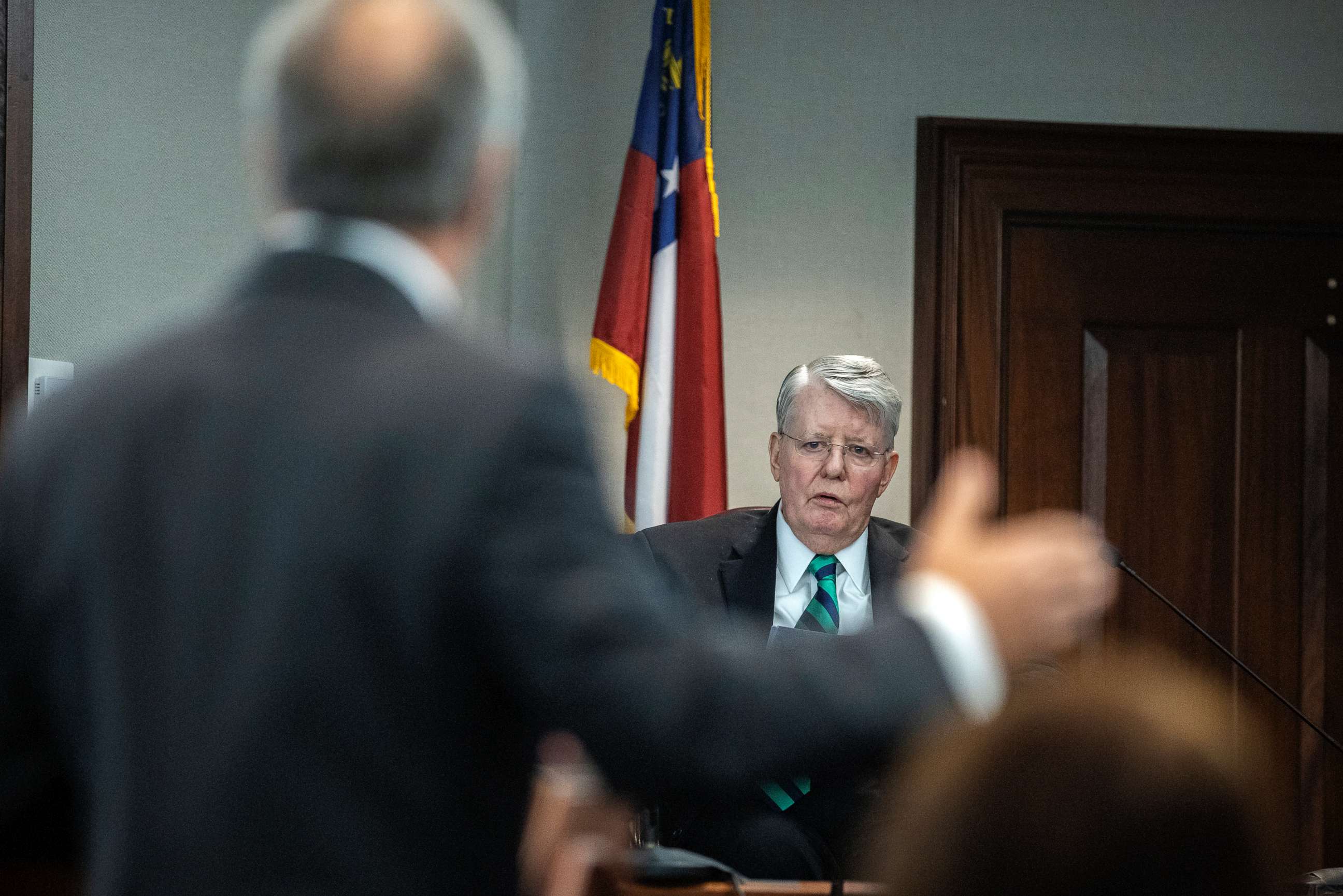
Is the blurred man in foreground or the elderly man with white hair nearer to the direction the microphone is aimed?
the elderly man with white hair

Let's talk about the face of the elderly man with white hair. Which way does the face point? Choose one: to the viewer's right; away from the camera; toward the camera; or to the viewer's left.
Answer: toward the camera

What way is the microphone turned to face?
to the viewer's left

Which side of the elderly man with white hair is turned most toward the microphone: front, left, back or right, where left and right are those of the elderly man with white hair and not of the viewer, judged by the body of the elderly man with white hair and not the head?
left

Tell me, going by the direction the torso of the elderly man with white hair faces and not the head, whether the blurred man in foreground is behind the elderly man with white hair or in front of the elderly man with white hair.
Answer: in front

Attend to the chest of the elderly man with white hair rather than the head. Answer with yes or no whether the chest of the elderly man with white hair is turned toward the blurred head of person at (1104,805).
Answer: yes

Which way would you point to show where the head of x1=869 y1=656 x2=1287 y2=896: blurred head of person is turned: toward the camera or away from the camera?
away from the camera

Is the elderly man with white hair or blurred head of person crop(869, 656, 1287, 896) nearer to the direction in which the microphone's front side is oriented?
the elderly man with white hair

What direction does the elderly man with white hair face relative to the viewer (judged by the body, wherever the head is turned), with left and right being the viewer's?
facing the viewer

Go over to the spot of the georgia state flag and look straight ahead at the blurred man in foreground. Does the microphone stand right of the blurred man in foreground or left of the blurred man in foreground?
left

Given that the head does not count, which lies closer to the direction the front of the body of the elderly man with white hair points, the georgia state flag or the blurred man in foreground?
the blurred man in foreground

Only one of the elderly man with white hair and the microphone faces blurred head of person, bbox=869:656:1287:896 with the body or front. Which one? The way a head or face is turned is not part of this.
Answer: the elderly man with white hair

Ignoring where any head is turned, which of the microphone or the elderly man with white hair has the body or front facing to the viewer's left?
the microphone

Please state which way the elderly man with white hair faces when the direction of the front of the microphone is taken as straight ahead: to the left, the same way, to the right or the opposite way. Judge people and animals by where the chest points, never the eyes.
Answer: to the left

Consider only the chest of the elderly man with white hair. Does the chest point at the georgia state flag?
no

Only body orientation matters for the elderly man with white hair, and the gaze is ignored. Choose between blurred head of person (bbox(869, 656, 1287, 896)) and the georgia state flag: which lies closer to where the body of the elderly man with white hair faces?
the blurred head of person

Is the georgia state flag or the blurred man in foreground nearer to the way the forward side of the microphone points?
the georgia state flag
